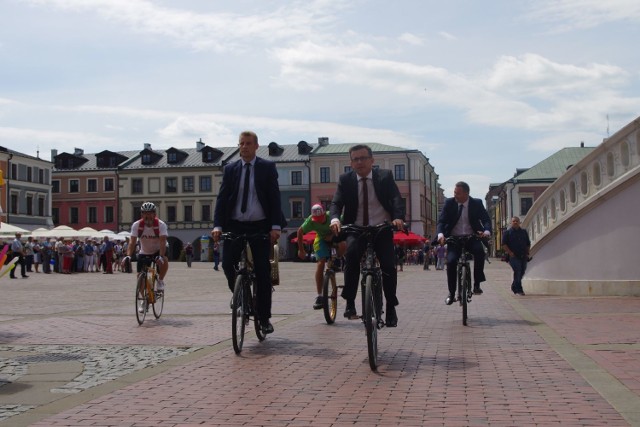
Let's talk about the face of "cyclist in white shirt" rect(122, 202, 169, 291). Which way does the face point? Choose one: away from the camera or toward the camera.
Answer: toward the camera

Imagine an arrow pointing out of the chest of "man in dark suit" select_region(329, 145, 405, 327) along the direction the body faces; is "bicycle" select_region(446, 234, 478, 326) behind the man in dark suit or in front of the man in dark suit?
behind

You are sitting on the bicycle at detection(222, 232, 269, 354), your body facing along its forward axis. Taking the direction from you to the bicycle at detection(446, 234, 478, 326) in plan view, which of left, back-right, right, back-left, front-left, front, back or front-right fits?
back-left

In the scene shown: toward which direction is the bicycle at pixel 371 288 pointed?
toward the camera

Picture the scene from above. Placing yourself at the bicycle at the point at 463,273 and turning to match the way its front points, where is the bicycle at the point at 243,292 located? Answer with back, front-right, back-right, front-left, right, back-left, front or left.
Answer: front-right

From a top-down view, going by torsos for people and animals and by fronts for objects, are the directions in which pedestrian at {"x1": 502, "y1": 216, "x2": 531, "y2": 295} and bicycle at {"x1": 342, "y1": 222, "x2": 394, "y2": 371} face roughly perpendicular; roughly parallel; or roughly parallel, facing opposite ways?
roughly parallel

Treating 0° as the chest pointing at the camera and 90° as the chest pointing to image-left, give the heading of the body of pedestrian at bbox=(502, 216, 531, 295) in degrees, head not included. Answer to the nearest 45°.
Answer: approximately 0°

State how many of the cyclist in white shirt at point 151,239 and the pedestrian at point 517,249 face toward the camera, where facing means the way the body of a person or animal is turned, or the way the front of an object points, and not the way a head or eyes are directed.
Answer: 2

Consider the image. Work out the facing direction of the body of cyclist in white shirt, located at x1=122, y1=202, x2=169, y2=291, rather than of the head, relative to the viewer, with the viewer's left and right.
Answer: facing the viewer

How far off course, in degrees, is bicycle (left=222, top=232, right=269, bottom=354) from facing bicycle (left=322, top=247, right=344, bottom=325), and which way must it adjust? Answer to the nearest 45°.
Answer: approximately 135° to its left

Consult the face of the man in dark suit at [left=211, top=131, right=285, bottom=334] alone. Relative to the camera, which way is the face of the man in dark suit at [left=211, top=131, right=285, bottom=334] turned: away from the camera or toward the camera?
toward the camera

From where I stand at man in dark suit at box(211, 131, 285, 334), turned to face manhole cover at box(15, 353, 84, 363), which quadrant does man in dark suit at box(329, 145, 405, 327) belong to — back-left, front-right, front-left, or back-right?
back-left

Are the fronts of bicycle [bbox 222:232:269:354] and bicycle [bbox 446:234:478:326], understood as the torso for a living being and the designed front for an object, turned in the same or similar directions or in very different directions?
same or similar directions
